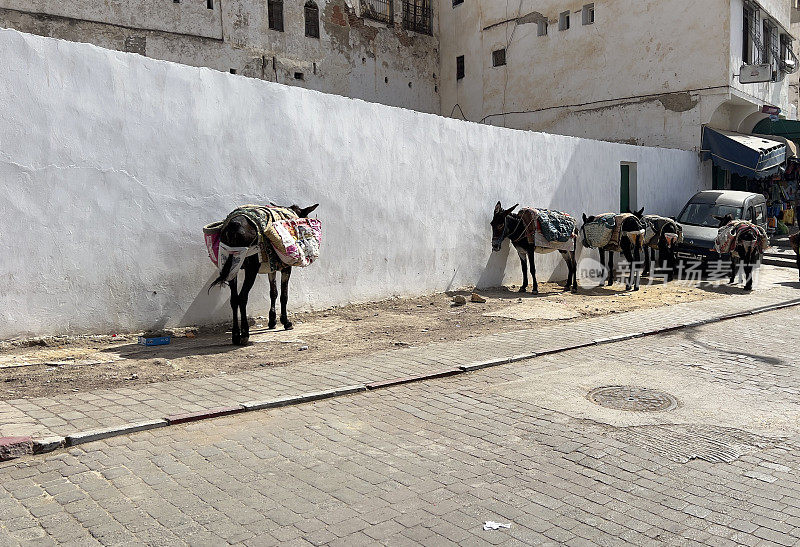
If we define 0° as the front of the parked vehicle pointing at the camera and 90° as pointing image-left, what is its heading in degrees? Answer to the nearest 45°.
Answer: approximately 45°

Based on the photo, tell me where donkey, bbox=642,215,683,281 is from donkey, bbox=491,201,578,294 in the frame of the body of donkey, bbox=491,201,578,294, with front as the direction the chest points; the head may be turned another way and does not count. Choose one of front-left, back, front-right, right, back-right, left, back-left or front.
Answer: back-right

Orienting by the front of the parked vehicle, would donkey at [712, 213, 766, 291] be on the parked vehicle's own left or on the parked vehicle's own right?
on the parked vehicle's own left

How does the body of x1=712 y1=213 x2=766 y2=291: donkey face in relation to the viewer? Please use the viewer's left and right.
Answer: facing the viewer and to the left of the viewer

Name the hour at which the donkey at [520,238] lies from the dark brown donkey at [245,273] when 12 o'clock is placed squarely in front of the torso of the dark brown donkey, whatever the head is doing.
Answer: The donkey is roughly at 12 o'clock from the dark brown donkey.

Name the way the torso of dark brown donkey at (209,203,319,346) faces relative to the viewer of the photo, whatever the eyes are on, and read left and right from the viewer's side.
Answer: facing away from the viewer and to the right of the viewer

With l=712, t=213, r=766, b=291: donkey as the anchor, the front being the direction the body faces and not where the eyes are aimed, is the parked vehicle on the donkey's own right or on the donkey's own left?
on the donkey's own right

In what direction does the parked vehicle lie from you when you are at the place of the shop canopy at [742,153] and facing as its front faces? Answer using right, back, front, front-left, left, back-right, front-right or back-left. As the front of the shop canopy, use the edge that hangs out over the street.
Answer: front-right

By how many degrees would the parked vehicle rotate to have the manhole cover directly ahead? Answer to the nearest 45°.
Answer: approximately 45° to its left

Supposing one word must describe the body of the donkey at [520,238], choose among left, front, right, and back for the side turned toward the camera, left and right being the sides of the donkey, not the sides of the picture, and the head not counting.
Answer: left
